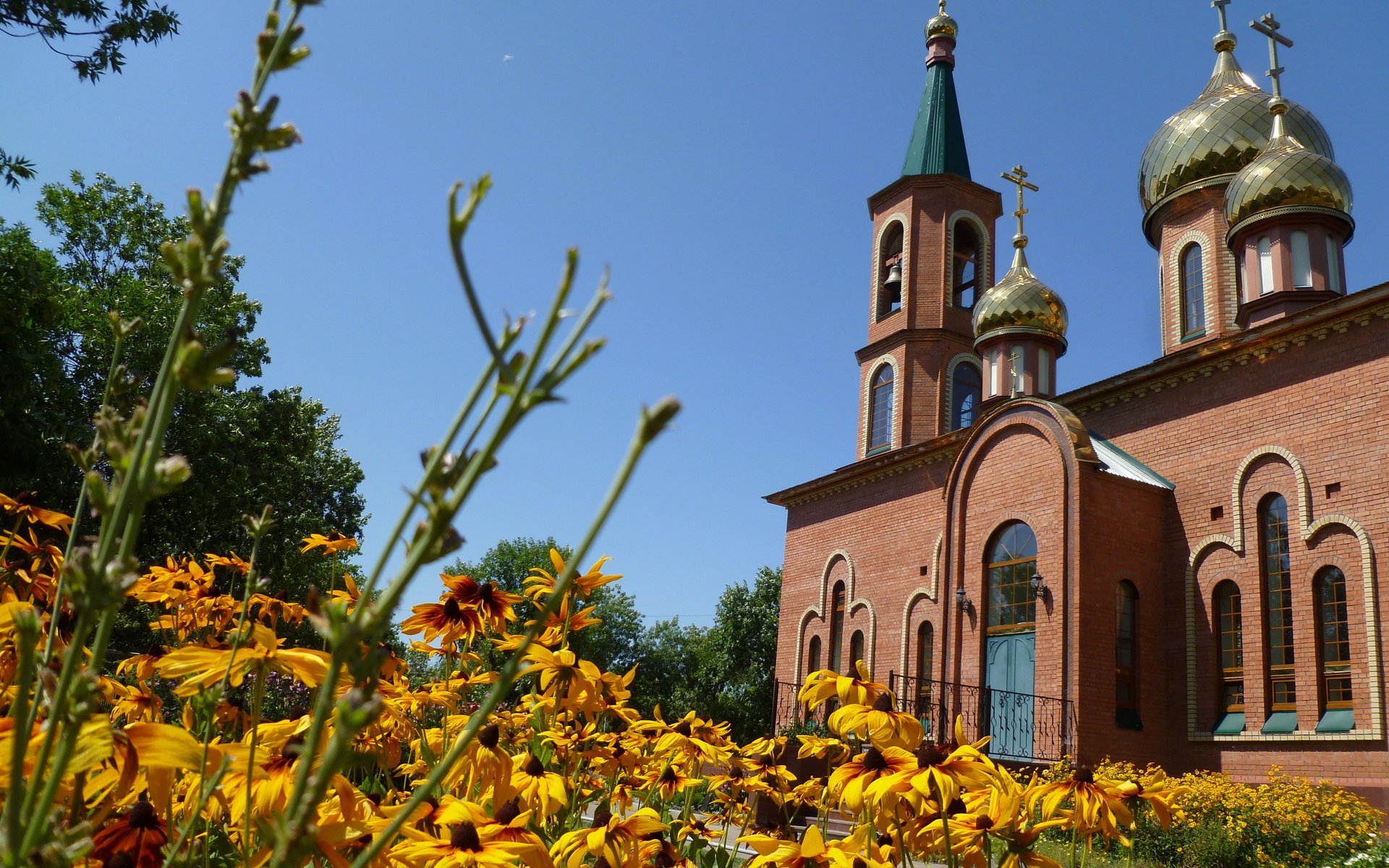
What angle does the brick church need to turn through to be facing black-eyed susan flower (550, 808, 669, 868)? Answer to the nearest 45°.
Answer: approximately 45° to its left

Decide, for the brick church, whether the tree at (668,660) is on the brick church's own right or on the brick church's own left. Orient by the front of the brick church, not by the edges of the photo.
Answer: on the brick church's own right

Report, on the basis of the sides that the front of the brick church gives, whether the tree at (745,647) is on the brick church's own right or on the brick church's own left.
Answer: on the brick church's own right

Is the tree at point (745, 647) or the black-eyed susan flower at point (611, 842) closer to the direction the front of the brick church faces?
the black-eyed susan flower

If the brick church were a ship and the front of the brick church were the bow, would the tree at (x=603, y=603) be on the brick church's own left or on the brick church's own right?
on the brick church's own right

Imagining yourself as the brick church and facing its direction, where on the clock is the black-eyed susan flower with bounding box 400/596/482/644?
The black-eyed susan flower is roughly at 11 o'clock from the brick church.
